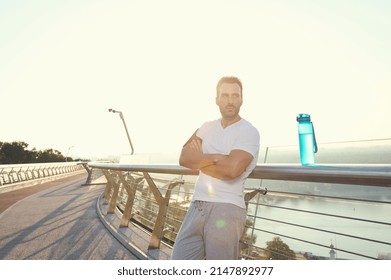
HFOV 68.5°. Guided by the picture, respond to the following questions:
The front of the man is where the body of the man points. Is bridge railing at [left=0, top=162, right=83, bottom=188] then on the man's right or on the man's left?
on the man's right

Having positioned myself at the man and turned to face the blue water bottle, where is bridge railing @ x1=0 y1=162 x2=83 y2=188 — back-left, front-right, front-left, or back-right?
back-left

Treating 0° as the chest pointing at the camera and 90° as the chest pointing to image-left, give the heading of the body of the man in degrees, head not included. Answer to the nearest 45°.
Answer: approximately 45°

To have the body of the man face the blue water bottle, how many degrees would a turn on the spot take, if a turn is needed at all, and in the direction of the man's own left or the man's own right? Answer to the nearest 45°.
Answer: approximately 135° to the man's own left
